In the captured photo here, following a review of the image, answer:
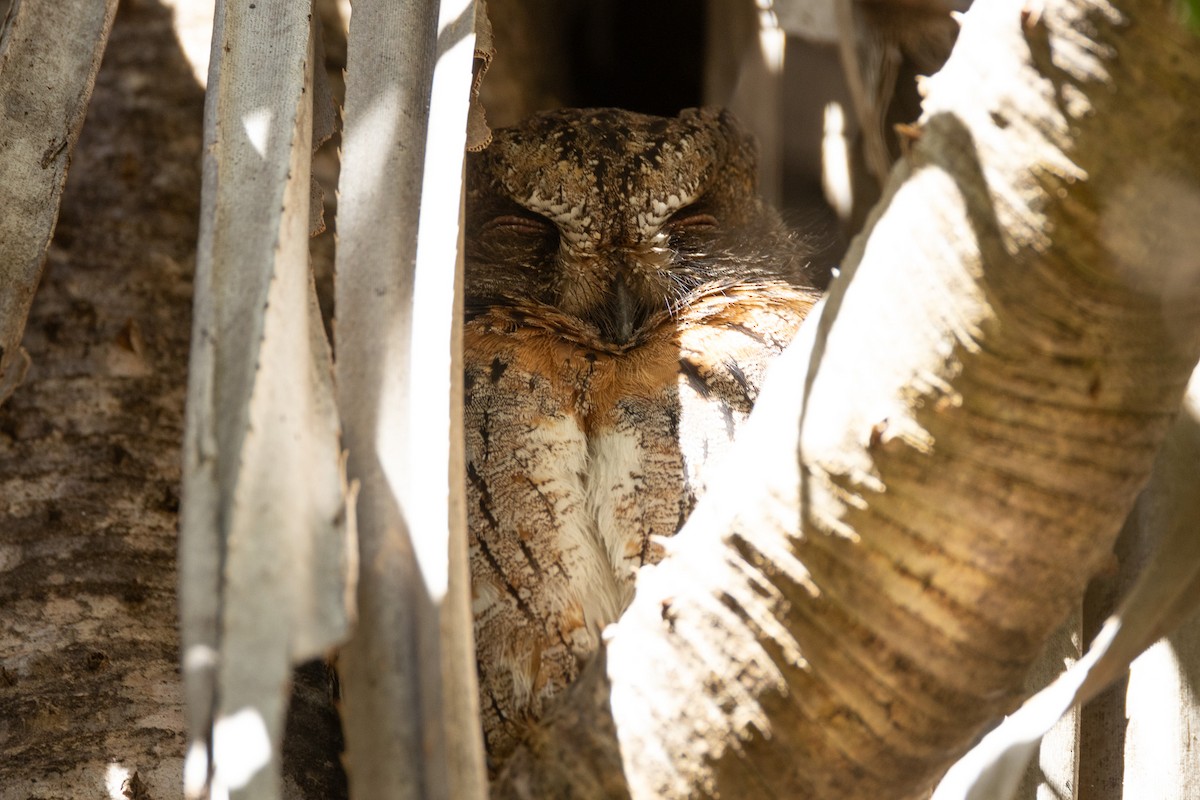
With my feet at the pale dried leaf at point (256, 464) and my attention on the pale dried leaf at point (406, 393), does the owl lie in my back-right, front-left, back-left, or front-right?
front-left

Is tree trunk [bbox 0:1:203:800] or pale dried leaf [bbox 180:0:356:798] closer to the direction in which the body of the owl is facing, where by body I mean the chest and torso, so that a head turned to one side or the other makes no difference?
the pale dried leaf

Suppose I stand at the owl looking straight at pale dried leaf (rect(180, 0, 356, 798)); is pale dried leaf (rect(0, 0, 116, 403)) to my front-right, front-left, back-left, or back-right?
front-right

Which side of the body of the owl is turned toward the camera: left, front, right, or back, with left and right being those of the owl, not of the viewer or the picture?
front

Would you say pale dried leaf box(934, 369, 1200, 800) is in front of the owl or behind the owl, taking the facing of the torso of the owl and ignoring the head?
in front

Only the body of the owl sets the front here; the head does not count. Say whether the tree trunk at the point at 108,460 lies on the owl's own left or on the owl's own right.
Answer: on the owl's own right

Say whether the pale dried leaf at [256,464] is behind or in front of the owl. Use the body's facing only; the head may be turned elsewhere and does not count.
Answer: in front

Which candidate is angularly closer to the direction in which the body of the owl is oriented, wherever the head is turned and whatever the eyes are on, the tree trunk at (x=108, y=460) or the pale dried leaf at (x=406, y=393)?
the pale dried leaf

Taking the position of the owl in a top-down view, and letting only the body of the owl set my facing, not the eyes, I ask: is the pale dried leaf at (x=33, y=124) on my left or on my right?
on my right
